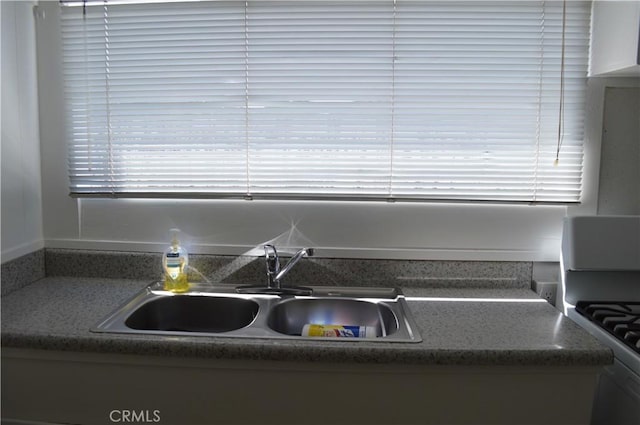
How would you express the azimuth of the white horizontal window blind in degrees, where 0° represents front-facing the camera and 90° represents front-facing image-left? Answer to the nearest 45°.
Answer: approximately 0°

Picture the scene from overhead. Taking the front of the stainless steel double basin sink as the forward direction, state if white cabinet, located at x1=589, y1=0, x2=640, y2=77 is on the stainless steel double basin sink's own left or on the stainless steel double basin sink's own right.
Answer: on the stainless steel double basin sink's own left

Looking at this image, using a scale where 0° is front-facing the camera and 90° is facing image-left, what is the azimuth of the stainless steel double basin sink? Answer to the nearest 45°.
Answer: approximately 0°
